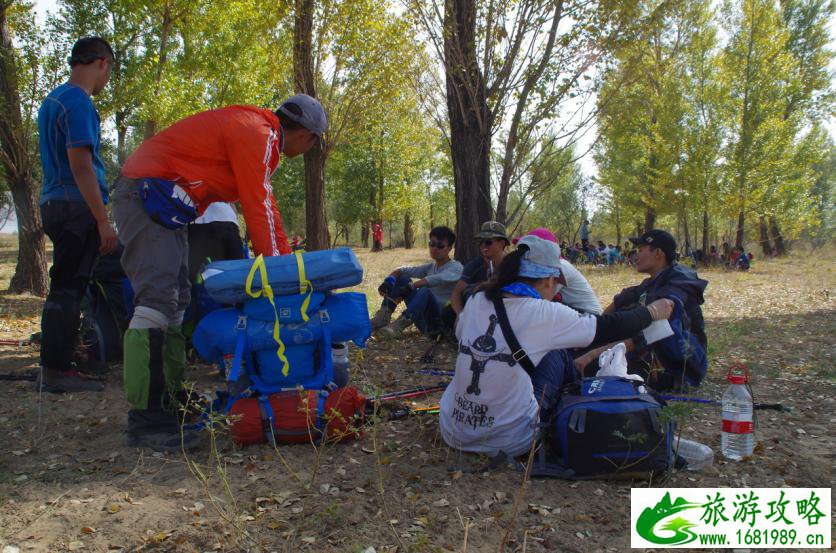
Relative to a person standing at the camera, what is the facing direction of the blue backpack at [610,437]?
facing the viewer

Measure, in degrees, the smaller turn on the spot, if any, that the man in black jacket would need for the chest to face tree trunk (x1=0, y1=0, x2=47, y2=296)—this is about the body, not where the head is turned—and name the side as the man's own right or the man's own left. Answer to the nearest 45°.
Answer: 0° — they already face it

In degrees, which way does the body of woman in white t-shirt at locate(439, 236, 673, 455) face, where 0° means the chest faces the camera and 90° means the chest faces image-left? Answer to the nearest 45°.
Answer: approximately 225°

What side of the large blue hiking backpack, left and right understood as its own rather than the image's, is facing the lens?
front

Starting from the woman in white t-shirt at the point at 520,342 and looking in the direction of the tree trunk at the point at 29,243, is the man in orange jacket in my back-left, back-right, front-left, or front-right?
front-left

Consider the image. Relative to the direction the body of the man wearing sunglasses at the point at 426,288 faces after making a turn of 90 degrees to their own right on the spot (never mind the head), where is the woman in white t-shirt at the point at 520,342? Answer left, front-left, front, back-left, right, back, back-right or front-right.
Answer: back-left

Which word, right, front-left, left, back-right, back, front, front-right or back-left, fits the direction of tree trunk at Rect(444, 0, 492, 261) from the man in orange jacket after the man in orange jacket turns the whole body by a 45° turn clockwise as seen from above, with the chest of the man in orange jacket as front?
left

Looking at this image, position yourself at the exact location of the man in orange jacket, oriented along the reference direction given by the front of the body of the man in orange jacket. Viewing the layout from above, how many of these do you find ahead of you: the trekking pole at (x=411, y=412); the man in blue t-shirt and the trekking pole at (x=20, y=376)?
1

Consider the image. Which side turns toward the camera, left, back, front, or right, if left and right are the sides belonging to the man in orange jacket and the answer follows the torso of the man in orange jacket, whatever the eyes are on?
right

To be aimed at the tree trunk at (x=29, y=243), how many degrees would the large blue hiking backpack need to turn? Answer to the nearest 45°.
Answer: approximately 135° to its right

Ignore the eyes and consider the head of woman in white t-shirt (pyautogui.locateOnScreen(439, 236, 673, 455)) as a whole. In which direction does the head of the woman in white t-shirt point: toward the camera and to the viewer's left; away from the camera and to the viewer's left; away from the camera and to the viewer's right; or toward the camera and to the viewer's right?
away from the camera and to the viewer's right

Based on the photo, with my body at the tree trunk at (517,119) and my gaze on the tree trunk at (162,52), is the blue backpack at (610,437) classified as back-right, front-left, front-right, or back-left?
back-left

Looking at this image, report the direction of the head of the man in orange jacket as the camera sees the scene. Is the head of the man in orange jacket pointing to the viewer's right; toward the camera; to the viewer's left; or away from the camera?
to the viewer's right
